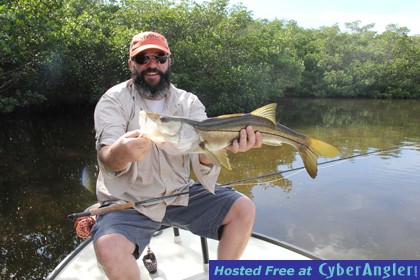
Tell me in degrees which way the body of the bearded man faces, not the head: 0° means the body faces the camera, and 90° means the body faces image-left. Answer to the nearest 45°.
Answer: approximately 0°
